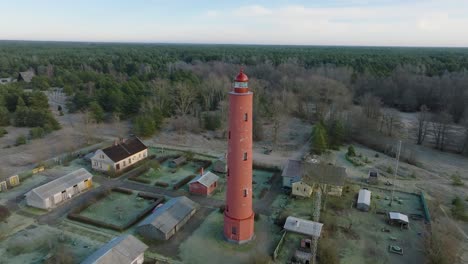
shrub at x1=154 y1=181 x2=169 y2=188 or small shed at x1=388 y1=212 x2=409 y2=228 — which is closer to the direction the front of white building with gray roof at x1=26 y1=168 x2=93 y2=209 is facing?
the small shed

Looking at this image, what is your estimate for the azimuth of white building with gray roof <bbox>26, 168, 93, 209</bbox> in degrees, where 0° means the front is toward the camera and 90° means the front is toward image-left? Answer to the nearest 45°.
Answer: approximately 315°

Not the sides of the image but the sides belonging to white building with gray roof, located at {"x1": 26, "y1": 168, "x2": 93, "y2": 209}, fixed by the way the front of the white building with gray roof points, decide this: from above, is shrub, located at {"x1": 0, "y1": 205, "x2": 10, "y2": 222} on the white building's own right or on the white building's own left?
on the white building's own right

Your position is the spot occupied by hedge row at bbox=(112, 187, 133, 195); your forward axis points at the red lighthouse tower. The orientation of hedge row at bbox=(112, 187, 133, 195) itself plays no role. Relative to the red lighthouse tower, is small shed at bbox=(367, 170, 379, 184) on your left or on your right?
left

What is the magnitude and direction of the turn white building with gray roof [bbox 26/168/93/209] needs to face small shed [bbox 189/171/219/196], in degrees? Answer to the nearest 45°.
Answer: approximately 45° to its left

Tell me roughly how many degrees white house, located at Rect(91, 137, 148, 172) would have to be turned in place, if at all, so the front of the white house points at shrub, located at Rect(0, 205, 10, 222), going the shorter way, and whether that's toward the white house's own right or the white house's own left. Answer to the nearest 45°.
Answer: approximately 90° to the white house's own right
